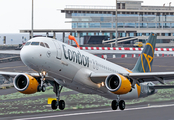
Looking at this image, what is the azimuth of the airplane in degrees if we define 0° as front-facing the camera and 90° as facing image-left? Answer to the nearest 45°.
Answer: approximately 45°
